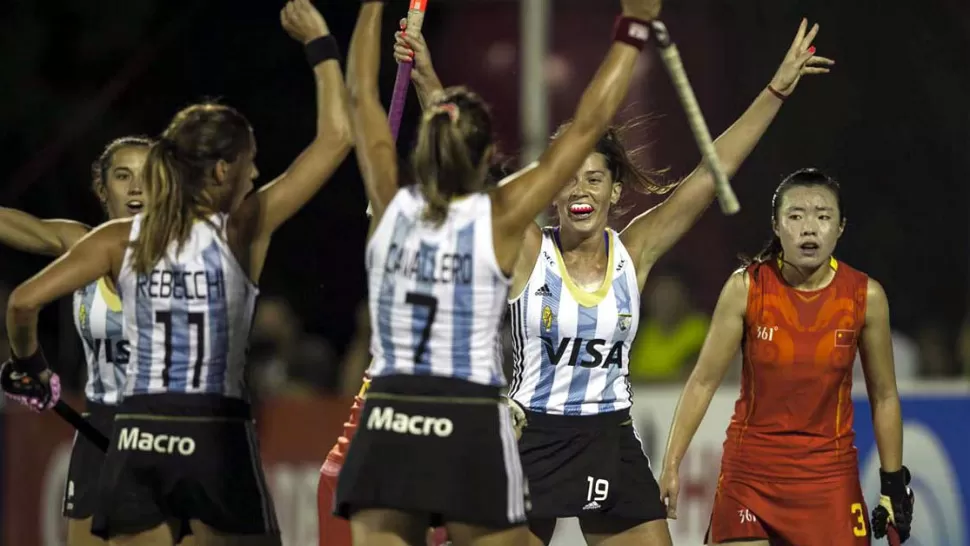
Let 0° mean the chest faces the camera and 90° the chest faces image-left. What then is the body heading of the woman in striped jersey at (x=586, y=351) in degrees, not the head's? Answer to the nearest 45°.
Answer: approximately 0°

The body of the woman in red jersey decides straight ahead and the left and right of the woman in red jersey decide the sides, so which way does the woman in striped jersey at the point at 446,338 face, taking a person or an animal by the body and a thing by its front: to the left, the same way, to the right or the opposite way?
the opposite way

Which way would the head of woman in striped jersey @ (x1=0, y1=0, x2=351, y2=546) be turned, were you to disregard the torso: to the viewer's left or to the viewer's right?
to the viewer's right

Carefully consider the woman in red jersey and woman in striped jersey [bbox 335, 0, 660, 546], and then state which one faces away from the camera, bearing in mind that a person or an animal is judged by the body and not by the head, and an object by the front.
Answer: the woman in striped jersey

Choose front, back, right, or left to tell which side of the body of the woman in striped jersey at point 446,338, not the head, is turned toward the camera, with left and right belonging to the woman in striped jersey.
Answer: back

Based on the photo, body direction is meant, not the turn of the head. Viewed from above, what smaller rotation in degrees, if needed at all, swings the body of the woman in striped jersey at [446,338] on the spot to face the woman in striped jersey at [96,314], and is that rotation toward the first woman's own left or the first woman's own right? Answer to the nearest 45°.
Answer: approximately 45° to the first woman's own left

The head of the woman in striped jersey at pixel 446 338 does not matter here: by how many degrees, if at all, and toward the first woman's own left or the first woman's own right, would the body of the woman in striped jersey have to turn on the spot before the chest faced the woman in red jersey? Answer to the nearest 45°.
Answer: approximately 45° to the first woman's own right

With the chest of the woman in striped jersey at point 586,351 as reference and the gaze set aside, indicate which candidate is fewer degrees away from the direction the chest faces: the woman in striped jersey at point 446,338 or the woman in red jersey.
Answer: the woman in striped jersey

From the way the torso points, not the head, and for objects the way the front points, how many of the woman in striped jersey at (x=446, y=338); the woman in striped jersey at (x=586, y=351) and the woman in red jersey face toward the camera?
2

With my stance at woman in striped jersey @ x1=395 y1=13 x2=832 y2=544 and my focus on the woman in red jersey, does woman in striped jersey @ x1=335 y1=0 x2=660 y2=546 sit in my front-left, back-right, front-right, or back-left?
back-right

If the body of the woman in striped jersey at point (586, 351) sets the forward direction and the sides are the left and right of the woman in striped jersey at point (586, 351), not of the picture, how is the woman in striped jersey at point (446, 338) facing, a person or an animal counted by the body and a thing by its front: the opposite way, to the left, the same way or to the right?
the opposite way

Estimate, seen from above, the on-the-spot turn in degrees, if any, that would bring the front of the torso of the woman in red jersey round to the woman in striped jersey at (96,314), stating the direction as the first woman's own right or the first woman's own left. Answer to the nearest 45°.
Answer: approximately 90° to the first woman's own right
